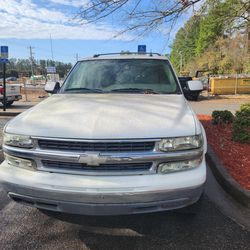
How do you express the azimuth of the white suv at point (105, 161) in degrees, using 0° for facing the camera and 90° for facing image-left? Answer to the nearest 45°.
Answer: approximately 0°

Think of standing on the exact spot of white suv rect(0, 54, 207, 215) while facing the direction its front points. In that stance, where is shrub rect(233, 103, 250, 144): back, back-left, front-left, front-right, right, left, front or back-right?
back-left

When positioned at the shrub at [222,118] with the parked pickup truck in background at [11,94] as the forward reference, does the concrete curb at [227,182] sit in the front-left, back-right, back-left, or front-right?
back-left

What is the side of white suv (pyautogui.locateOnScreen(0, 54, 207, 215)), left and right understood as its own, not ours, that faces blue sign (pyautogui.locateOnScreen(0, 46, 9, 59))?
back

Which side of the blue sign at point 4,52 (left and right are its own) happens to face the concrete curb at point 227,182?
front

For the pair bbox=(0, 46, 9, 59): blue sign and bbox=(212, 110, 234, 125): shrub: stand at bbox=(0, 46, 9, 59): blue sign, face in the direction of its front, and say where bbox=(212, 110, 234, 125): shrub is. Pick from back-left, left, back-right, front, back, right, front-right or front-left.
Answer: front-left

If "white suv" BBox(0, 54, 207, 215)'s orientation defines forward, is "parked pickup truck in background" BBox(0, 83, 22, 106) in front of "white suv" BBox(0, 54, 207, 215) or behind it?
behind

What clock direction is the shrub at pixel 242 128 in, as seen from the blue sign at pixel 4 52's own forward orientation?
The shrub is roughly at 11 o'clock from the blue sign.

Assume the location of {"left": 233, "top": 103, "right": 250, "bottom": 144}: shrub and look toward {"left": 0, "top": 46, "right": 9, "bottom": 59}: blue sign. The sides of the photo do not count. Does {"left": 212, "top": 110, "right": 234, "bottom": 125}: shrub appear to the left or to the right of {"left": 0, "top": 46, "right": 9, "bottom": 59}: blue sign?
right

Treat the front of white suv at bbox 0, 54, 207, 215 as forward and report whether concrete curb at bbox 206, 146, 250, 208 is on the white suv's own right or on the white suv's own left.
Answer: on the white suv's own left
